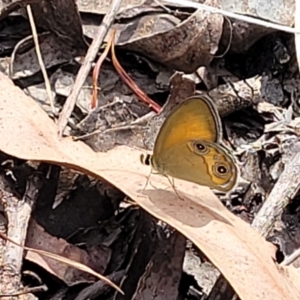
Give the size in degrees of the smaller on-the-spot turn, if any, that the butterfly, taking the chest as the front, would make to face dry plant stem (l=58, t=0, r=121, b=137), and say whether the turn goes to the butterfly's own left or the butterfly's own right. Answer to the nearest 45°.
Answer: approximately 45° to the butterfly's own right

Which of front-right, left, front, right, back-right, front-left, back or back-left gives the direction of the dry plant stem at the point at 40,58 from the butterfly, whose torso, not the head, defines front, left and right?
front-right

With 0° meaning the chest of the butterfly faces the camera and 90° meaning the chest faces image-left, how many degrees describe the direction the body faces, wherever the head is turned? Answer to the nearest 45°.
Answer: approximately 90°

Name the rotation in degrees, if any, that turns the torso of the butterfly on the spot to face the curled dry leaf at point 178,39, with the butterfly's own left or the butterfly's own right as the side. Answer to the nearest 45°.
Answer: approximately 90° to the butterfly's own right

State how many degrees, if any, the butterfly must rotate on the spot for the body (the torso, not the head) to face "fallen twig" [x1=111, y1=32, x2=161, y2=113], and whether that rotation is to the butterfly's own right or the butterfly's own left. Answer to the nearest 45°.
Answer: approximately 45° to the butterfly's own right

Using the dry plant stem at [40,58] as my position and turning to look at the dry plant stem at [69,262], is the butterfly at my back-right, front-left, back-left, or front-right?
front-left
